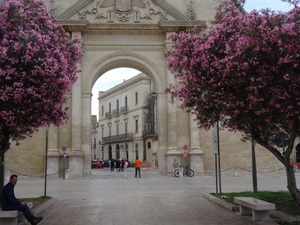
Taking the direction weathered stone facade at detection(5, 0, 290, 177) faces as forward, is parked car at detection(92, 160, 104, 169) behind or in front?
behind

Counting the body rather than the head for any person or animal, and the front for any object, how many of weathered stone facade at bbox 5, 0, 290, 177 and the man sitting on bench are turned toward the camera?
1

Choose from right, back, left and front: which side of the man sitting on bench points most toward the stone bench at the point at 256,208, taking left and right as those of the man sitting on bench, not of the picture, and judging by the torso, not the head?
front

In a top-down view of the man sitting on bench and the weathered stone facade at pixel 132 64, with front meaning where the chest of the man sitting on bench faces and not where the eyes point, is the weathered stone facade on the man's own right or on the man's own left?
on the man's own left

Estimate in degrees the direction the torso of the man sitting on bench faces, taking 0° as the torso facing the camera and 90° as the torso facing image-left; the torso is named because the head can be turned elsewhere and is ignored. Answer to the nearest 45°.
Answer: approximately 270°

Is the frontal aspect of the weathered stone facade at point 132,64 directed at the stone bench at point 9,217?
yes

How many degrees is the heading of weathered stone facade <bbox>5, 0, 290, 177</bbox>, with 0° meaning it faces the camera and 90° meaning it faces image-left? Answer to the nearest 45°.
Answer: approximately 0°

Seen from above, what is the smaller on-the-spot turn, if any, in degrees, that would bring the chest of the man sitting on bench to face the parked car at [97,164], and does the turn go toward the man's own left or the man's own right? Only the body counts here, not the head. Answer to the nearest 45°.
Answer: approximately 90° to the man's own left

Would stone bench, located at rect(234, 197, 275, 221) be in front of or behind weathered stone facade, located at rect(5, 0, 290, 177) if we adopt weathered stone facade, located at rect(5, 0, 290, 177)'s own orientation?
in front

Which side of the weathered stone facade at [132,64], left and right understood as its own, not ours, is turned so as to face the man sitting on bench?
front

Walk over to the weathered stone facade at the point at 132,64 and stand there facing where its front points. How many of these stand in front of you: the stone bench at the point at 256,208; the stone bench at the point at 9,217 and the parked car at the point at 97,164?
2

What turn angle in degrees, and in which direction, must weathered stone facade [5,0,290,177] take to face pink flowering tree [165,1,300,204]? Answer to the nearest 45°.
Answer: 0° — it already faces it

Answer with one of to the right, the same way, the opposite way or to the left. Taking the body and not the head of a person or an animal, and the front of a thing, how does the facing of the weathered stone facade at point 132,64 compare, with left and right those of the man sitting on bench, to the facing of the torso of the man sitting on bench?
to the right

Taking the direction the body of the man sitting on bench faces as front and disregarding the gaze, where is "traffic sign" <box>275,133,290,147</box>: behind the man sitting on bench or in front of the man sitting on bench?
in front
